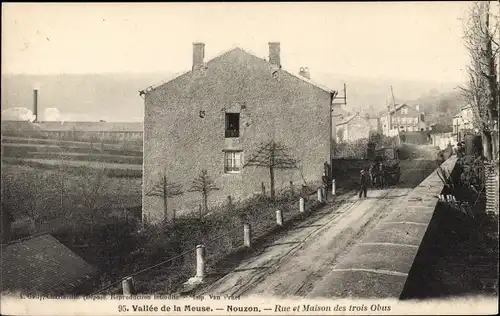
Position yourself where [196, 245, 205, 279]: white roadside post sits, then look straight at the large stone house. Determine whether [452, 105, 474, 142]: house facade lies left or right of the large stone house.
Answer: right

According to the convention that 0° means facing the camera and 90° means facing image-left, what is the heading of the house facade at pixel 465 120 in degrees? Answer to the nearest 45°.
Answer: approximately 45°

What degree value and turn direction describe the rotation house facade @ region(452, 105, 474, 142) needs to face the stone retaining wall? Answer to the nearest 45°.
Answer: approximately 45° to its left

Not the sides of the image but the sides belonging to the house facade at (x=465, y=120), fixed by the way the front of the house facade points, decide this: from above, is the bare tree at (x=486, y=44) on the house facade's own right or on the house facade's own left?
on the house facade's own left

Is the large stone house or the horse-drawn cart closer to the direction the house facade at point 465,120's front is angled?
the large stone house
